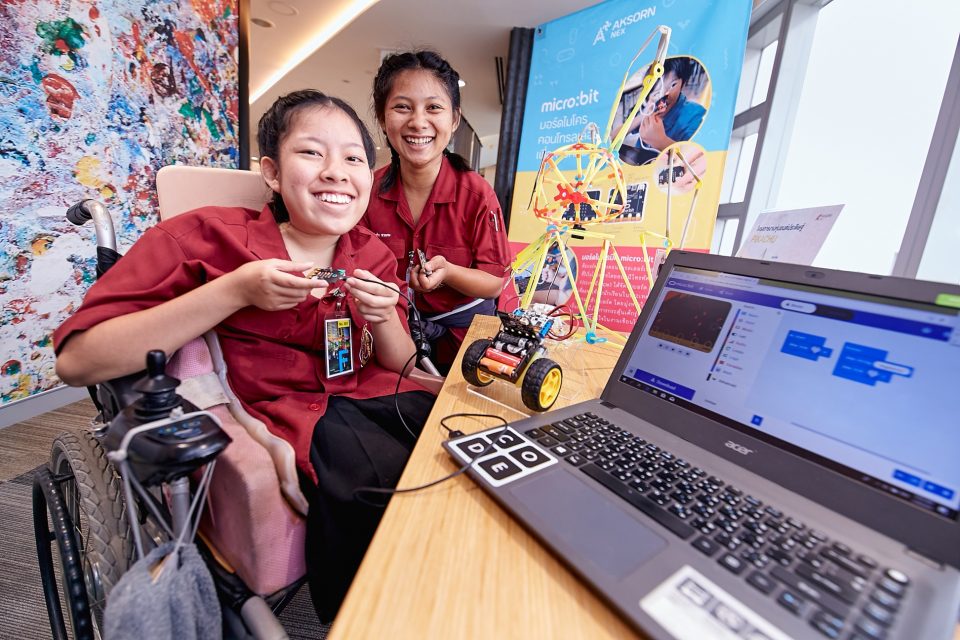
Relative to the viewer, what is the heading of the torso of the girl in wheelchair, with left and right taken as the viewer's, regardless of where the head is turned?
facing the viewer and to the right of the viewer

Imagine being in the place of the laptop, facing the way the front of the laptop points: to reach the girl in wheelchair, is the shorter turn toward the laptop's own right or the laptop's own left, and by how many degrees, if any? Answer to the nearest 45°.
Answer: approximately 45° to the laptop's own right

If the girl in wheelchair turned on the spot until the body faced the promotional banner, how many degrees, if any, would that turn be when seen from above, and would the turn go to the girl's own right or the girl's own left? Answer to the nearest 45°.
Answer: approximately 90° to the girl's own left

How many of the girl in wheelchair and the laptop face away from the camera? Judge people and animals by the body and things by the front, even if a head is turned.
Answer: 0

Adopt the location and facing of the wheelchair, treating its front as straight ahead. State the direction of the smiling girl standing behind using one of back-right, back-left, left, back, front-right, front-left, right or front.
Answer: left

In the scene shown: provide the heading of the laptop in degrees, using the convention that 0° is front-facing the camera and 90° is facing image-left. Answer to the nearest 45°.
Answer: approximately 45°
